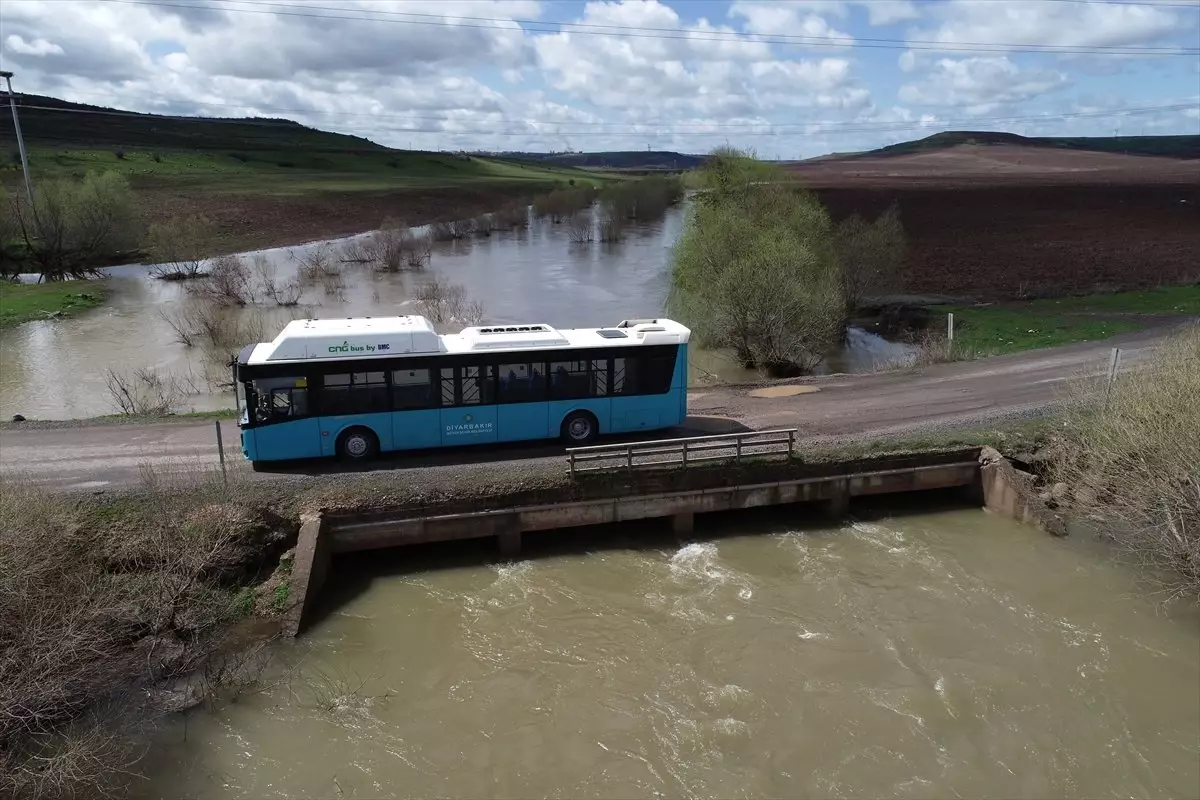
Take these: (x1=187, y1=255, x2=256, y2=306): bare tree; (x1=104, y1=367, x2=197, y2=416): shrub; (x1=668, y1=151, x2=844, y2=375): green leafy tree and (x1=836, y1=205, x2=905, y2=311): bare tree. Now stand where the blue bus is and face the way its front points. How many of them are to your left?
0

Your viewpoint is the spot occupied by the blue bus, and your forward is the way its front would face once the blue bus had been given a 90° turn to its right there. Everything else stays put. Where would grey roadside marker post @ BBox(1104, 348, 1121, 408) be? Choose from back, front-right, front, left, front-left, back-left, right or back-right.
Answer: right

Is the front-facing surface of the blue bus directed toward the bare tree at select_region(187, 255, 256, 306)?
no

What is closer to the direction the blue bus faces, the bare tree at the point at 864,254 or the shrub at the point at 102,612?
the shrub

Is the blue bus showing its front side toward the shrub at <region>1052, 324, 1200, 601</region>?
no

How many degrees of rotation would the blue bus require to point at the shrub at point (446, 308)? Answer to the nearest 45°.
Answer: approximately 90° to its right

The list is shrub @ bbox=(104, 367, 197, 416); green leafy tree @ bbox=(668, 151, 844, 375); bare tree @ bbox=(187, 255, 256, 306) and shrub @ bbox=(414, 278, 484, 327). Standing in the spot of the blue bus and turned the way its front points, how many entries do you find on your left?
0

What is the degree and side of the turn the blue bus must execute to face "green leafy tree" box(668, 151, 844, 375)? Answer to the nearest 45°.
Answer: approximately 135° to its right

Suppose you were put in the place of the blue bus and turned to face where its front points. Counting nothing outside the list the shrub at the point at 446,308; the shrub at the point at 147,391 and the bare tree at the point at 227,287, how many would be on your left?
0

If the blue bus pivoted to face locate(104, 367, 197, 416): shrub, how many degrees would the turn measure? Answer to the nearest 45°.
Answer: approximately 45° to its right

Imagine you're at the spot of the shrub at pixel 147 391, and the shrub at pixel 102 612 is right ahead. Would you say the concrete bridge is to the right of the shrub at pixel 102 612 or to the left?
left

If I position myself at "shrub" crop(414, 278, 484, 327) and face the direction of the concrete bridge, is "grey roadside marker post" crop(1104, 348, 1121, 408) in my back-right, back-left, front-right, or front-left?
front-left

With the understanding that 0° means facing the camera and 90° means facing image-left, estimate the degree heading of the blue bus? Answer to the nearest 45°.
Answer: approximately 90°

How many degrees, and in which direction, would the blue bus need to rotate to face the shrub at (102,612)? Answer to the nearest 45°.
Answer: approximately 45° to its left
